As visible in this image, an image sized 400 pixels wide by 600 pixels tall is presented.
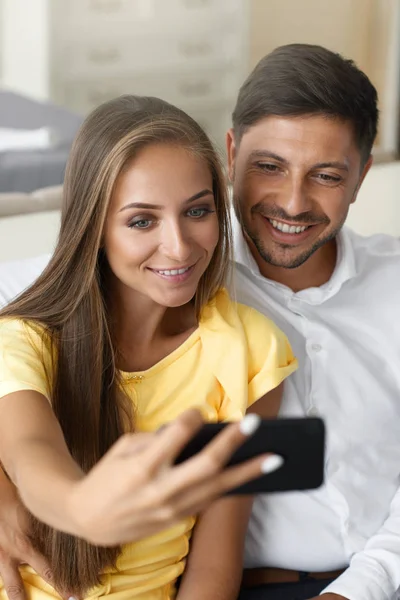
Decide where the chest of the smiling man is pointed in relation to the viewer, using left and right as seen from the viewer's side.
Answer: facing the viewer

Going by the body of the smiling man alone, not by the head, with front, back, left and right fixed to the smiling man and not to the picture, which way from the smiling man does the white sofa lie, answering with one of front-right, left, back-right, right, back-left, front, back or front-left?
back-right
